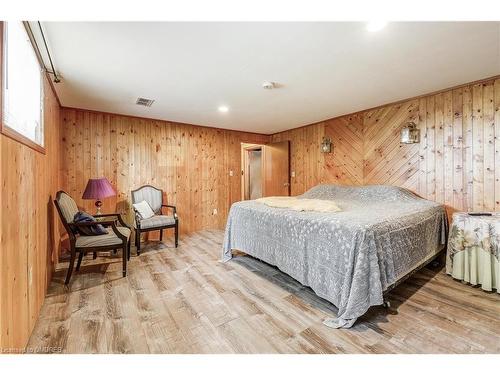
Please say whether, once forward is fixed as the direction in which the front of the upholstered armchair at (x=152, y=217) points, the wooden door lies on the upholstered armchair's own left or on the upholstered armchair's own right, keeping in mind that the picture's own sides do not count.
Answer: on the upholstered armchair's own left

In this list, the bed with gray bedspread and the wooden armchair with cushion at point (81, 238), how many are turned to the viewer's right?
1

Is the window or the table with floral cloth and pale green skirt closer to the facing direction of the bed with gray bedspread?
the window

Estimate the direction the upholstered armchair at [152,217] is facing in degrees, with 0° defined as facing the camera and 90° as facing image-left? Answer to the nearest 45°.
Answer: approximately 315°

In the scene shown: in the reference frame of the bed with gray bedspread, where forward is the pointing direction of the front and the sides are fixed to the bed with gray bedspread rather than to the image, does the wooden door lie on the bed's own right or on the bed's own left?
on the bed's own right

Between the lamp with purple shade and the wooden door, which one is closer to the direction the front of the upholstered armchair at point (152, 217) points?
the wooden door

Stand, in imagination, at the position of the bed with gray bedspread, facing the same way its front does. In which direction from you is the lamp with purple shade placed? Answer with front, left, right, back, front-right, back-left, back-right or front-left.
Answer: front-right

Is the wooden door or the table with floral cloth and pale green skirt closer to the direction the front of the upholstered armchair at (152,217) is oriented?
the table with floral cloth and pale green skirt

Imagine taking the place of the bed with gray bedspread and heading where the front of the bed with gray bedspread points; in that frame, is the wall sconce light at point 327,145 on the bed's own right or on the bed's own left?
on the bed's own right

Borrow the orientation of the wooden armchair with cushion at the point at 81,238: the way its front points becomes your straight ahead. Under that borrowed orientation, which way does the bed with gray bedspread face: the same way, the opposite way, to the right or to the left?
the opposite way

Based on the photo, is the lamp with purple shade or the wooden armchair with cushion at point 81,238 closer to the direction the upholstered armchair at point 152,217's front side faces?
the wooden armchair with cushion

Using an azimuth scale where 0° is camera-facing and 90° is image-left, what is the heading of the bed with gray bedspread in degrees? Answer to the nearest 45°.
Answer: approximately 45°

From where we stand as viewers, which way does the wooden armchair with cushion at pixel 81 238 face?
facing to the right of the viewer
